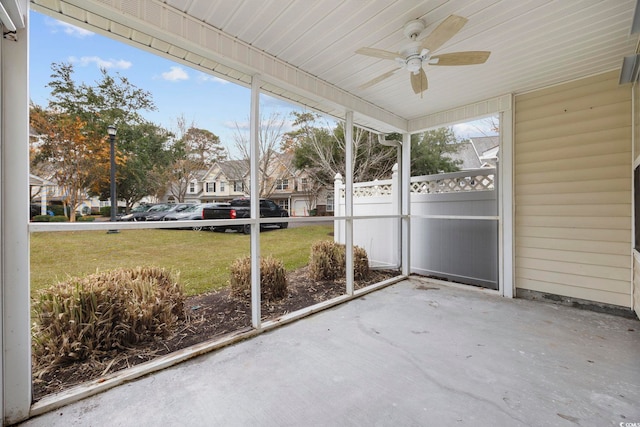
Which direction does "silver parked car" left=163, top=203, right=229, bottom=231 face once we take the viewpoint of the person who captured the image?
facing the viewer and to the left of the viewer

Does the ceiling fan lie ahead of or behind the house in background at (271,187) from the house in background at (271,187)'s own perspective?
ahead

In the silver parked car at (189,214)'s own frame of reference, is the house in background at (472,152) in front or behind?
behind

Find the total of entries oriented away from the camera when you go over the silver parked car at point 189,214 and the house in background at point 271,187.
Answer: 0

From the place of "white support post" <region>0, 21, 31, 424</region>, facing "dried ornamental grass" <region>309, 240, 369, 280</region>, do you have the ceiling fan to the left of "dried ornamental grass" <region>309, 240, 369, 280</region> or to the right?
right

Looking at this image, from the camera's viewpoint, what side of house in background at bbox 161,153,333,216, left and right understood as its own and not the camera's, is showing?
front

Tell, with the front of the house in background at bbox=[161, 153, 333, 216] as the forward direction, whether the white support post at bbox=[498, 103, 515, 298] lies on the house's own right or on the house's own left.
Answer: on the house's own left

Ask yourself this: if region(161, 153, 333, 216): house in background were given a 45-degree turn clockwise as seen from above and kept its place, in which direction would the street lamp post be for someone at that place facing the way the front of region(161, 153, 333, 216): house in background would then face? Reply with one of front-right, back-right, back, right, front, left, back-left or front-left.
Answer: front
